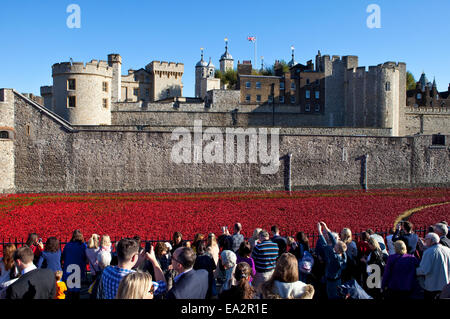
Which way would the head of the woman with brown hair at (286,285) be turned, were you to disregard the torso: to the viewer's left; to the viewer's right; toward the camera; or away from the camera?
away from the camera

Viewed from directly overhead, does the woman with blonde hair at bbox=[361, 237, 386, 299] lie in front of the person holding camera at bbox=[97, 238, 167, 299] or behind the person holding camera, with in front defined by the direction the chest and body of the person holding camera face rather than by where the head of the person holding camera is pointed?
in front

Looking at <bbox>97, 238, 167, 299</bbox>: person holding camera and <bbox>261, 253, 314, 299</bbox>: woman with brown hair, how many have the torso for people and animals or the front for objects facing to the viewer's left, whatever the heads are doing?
0

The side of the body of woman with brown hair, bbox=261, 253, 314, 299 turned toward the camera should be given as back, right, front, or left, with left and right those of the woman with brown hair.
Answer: back

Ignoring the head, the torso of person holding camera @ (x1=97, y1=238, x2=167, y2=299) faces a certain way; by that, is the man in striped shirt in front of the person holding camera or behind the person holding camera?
in front

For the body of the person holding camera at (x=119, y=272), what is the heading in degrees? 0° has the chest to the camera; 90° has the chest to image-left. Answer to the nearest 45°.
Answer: approximately 225°

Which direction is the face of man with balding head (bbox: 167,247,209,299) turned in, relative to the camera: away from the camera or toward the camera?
away from the camera

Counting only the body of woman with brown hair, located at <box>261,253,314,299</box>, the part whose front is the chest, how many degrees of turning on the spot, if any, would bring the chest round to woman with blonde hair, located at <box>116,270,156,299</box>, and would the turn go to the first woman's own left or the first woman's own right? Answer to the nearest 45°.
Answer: approximately 135° to the first woman's own left

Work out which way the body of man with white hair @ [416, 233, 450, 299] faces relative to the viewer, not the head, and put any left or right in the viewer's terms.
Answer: facing away from the viewer and to the left of the viewer

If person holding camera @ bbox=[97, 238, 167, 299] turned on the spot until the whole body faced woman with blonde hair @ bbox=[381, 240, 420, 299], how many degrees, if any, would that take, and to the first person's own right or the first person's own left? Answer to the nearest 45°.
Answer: approximately 45° to the first person's own right

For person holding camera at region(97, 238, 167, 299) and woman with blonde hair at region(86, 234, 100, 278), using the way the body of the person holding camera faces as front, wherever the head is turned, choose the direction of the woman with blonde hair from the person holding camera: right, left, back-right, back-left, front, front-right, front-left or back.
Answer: front-left
